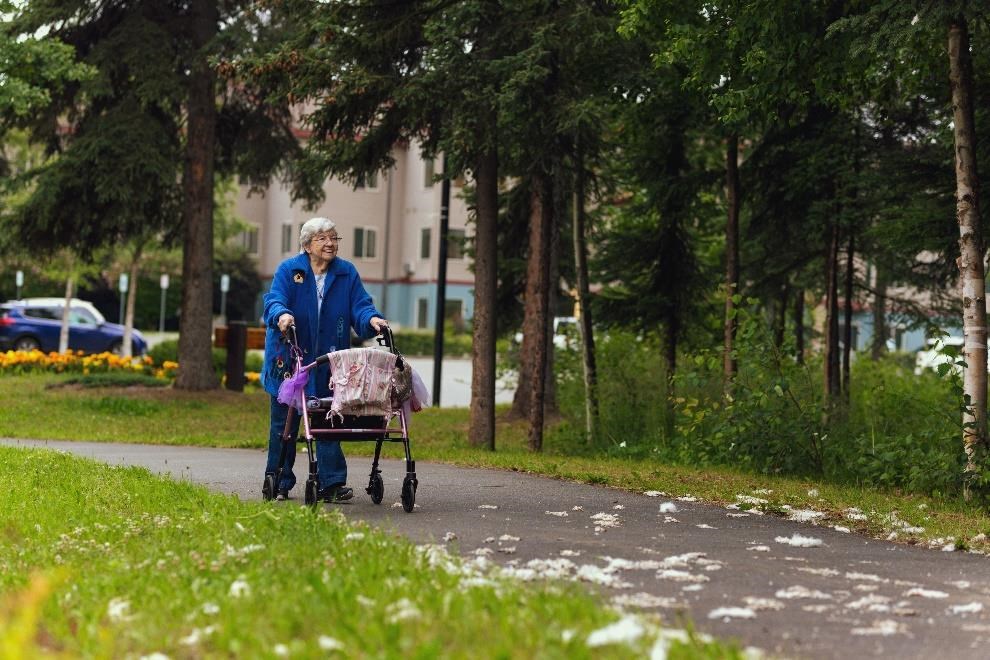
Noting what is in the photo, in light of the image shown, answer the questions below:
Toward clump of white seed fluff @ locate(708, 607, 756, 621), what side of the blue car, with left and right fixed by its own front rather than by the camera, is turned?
right

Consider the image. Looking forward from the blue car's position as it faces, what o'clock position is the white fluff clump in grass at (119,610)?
The white fluff clump in grass is roughly at 3 o'clock from the blue car.

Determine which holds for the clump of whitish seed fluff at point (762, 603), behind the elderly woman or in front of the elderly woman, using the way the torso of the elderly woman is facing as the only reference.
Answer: in front

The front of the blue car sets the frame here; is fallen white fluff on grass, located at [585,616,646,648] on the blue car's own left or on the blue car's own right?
on the blue car's own right

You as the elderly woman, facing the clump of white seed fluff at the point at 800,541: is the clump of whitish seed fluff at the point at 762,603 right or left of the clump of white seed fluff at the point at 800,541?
right

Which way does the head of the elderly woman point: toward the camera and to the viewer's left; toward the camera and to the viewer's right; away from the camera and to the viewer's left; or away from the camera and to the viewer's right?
toward the camera and to the viewer's right

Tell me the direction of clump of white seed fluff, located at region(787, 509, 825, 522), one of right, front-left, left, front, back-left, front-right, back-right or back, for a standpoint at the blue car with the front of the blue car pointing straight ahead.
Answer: right

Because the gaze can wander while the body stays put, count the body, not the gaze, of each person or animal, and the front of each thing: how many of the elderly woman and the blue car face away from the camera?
0

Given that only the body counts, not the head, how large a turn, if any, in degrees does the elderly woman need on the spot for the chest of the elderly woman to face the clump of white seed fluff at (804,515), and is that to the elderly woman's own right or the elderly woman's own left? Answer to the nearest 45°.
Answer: approximately 45° to the elderly woman's own left
